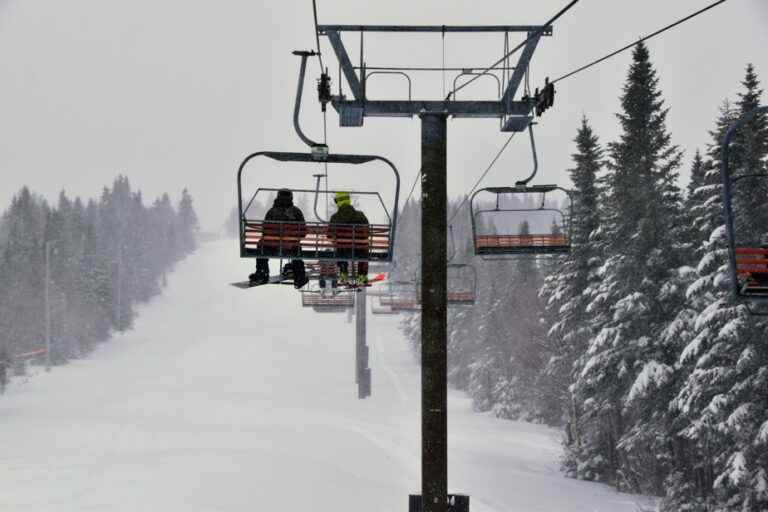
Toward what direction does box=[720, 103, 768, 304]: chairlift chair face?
toward the camera

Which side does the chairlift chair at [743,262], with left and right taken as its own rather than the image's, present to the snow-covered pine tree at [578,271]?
back

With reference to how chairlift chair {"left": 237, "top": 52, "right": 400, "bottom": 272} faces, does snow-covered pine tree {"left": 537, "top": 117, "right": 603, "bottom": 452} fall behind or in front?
in front

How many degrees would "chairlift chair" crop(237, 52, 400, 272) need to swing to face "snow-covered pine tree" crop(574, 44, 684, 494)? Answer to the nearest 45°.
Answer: approximately 45° to its right

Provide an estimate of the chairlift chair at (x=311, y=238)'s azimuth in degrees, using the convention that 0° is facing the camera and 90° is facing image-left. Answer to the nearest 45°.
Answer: approximately 180°

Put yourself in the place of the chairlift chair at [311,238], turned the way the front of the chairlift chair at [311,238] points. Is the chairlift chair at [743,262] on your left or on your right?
on your right

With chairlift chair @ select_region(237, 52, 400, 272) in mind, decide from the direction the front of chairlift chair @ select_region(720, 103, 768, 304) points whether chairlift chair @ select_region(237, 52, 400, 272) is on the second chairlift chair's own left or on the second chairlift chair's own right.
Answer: on the second chairlift chair's own right

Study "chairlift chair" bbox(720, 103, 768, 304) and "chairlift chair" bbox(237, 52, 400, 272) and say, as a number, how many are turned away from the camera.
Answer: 1
